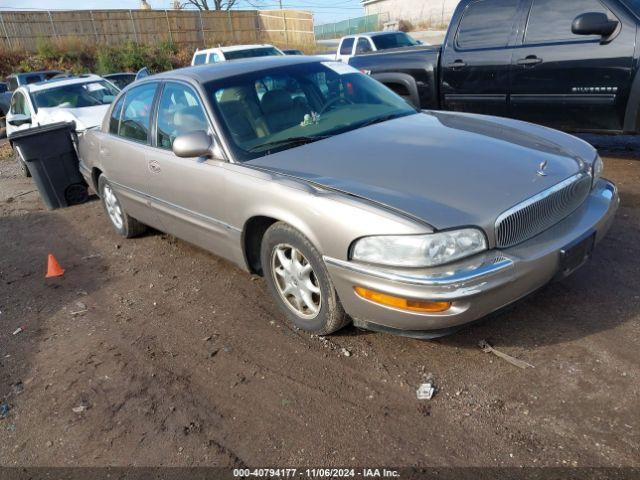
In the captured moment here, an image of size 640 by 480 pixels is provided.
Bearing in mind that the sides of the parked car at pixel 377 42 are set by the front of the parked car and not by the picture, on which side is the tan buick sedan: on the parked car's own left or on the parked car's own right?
on the parked car's own right

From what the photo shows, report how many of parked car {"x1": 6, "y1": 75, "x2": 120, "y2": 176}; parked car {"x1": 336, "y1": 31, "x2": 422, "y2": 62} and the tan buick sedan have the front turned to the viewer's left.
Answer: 0

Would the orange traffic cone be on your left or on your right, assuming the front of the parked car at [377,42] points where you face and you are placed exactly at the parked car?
on your right

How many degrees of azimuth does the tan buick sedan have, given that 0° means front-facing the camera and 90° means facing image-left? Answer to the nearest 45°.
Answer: approximately 315°

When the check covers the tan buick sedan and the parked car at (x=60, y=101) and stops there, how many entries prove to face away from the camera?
0

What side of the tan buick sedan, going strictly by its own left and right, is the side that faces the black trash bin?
back

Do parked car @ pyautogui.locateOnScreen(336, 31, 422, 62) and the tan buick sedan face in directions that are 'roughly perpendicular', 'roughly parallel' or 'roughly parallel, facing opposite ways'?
roughly parallel

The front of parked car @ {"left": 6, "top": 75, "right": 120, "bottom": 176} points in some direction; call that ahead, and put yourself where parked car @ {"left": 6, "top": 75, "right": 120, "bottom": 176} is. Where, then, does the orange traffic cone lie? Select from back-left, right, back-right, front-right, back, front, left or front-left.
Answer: front-right

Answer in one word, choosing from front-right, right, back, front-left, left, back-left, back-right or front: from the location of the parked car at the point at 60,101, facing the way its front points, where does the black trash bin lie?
front-right

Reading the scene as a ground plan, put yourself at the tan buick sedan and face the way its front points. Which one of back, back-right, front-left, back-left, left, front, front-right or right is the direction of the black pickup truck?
left

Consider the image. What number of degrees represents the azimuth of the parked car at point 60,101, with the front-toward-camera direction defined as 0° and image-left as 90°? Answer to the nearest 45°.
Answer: approximately 315°
